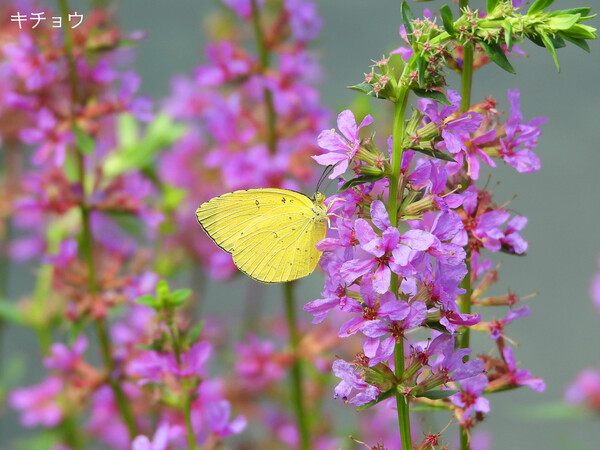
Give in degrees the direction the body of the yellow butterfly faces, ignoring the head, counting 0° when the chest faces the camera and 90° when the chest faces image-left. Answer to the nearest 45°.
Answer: approximately 270°

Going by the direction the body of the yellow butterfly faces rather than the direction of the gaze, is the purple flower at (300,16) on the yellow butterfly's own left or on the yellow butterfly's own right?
on the yellow butterfly's own left

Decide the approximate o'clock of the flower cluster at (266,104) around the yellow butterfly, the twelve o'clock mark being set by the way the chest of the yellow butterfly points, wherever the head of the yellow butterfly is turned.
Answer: The flower cluster is roughly at 9 o'clock from the yellow butterfly.

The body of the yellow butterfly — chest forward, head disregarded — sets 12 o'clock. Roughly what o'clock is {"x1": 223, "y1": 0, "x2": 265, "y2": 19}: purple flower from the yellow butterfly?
The purple flower is roughly at 9 o'clock from the yellow butterfly.
